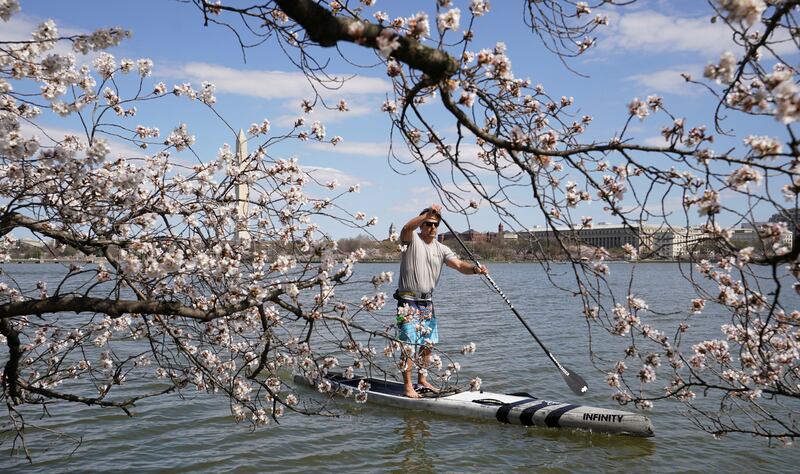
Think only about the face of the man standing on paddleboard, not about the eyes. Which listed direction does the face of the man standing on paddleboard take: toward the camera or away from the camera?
toward the camera

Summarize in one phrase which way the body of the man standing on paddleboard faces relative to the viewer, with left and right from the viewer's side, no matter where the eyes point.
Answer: facing the viewer and to the right of the viewer
